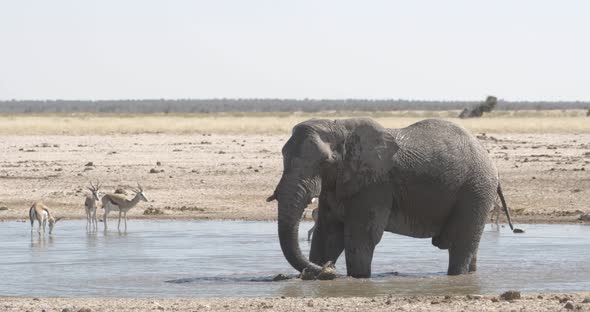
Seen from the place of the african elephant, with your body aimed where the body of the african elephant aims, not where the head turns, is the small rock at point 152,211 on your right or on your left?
on your right

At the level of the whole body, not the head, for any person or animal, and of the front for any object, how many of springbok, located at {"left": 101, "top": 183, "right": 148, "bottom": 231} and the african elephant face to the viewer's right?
1

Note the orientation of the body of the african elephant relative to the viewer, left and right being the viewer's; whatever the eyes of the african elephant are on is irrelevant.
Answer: facing to the left of the viewer

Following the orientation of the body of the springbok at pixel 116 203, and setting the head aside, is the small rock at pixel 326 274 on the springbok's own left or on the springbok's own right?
on the springbok's own right

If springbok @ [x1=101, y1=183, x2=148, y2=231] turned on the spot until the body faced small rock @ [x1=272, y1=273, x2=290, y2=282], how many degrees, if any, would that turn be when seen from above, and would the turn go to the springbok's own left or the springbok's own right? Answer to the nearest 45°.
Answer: approximately 90° to the springbok's own right

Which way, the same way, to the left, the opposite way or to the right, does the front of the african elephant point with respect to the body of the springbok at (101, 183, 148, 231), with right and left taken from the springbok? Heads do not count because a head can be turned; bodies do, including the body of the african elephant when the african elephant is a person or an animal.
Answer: the opposite way

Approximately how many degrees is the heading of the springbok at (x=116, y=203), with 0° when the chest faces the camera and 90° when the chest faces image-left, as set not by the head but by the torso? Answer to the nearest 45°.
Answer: approximately 270°
